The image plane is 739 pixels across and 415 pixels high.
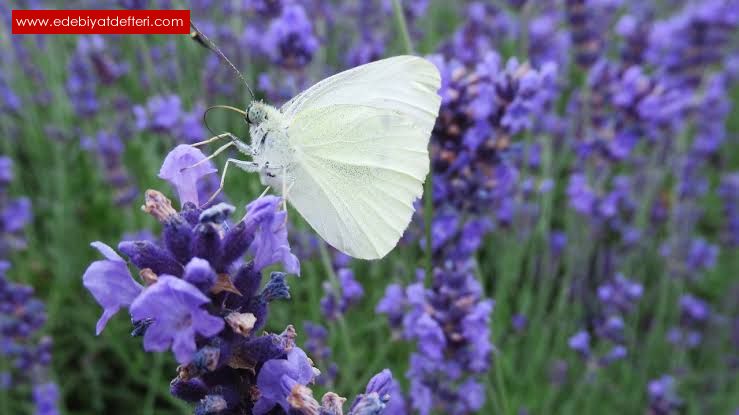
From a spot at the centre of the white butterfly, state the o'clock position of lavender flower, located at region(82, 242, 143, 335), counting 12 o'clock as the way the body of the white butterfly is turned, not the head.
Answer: The lavender flower is roughly at 12 o'clock from the white butterfly.

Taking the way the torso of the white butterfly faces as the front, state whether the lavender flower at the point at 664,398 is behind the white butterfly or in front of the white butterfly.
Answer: behind

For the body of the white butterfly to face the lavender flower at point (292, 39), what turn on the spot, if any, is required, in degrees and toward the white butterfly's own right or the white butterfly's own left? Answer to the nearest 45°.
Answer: approximately 90° to the white butterfly's own right

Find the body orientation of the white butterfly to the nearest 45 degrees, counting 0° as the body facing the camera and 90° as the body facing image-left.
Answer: approximately 90°
